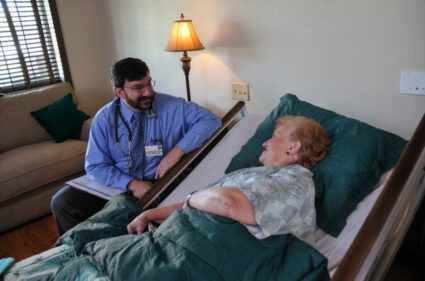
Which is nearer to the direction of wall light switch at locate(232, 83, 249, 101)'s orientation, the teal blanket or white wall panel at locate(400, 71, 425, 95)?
the teal blanket

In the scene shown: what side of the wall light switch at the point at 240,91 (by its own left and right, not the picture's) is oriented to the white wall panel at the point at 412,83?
left

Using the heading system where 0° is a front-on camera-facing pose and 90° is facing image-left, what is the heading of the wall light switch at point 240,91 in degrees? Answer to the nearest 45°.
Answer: approximately 45°

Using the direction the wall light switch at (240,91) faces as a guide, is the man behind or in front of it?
in front

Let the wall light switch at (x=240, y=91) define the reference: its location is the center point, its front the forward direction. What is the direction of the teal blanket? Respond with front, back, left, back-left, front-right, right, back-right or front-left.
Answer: front-left

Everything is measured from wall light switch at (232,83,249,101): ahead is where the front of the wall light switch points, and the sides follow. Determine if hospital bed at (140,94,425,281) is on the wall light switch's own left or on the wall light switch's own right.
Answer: on the wall light switch's own left

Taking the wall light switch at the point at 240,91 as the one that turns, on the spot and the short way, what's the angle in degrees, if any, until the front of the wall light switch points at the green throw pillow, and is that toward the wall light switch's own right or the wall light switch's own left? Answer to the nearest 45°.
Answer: approximately 45° to the wall light switch's own right

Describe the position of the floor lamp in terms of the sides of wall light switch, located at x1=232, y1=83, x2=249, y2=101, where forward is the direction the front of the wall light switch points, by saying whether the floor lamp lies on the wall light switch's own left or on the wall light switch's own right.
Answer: on the wall light switch's own right
